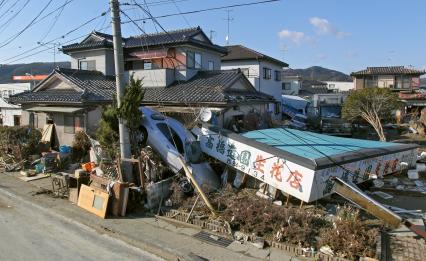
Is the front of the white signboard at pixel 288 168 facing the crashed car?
no

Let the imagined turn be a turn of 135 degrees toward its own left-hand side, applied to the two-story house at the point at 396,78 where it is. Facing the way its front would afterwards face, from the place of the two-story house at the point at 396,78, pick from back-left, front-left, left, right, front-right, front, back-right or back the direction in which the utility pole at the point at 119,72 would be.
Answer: back-right

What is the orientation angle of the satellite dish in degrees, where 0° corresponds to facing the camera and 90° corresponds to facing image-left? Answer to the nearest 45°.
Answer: approximately 0°

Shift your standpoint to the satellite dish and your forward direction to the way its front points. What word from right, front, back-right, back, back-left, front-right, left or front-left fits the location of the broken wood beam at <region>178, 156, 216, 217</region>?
front

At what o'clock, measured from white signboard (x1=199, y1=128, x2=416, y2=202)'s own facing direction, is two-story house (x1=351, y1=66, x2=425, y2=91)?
The two-story house is roughly at 5 o'clock from the white signboard.

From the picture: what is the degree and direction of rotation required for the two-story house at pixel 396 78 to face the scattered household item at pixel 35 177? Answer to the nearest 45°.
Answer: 0° — it already faces it

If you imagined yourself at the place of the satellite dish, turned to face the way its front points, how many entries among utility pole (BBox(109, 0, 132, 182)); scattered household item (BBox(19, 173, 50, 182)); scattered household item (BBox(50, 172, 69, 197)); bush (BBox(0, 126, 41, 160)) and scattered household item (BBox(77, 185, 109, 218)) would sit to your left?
0

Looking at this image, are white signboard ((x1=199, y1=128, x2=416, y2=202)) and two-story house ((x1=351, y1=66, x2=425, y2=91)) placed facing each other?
no

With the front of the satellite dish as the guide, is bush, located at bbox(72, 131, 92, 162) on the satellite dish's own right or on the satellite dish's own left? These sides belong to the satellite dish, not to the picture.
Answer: on the satellite dish's own right

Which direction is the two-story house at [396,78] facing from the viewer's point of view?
toward the camera

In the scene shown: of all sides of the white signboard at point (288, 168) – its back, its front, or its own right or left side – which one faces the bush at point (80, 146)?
right

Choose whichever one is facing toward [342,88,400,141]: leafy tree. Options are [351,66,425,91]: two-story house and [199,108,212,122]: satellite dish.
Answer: the two-story house

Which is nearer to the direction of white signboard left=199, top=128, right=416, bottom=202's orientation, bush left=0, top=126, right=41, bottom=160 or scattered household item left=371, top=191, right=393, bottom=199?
the bush

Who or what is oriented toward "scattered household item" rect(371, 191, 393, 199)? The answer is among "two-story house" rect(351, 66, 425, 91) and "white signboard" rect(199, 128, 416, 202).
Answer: the two-story house

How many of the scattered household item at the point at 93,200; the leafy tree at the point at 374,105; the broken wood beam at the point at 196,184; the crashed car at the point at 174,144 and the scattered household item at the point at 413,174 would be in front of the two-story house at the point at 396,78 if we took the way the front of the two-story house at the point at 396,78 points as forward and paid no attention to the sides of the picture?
5

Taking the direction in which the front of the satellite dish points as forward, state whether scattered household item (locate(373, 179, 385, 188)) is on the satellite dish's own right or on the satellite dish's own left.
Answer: on the satellite dish's own left
